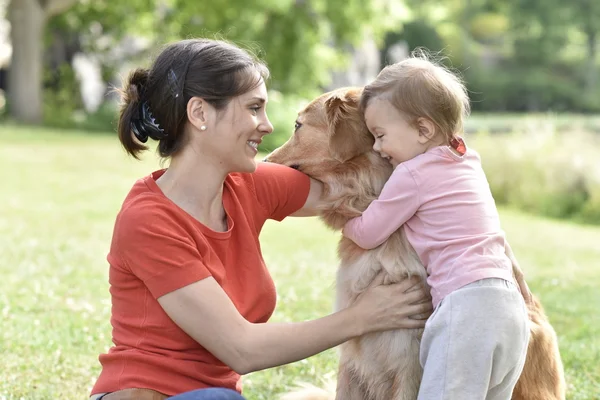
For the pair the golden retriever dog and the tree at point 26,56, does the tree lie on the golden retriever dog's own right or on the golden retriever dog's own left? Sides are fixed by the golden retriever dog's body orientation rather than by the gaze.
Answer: on the golden retriever dog's own right

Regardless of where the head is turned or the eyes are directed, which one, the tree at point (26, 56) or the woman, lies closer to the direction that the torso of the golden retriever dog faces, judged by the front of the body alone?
the woman

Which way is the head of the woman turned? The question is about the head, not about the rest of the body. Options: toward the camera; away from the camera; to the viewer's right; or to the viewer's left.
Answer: to the viewer's right
